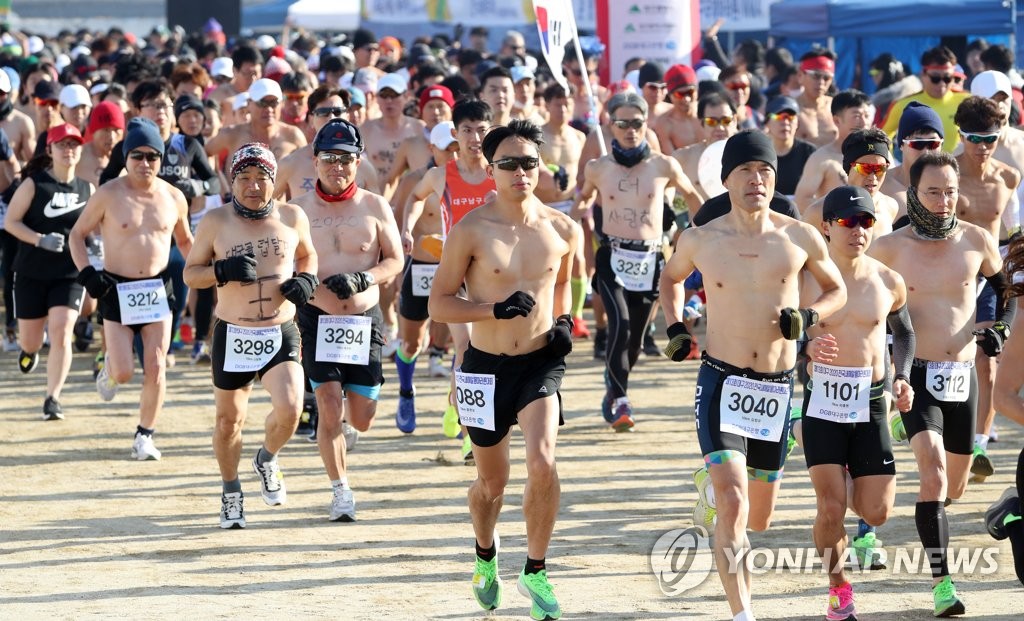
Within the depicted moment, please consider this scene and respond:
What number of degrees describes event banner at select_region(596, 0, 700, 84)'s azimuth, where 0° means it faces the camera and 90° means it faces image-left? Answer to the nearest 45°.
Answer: approximately 0°

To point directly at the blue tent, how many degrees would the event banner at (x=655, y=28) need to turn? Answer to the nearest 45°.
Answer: approximately 135° to its left
